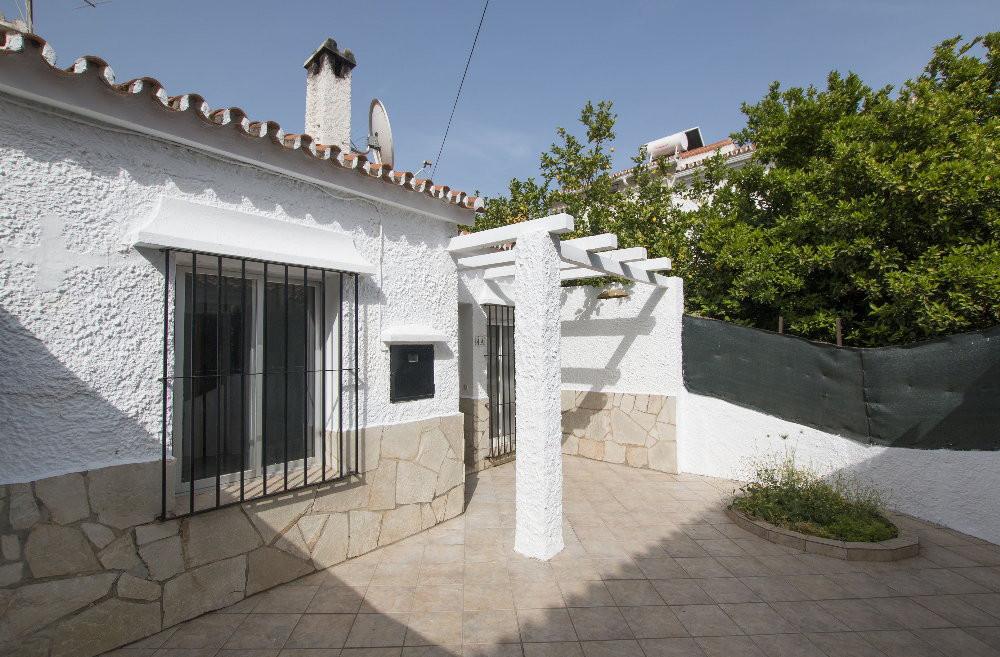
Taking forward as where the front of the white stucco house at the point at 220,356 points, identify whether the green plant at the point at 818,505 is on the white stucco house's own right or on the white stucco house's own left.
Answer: on the white stucco house's own left

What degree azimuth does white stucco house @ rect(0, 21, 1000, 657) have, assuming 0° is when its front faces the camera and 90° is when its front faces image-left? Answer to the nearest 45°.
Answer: approximately 315°

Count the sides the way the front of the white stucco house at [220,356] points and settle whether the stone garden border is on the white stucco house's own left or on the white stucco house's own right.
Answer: on the white stucco house's own left

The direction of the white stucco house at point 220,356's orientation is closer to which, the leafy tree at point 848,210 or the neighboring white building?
the leafy tree

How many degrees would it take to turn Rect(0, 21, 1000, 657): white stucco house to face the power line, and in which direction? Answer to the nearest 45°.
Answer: approximately 135° to its left

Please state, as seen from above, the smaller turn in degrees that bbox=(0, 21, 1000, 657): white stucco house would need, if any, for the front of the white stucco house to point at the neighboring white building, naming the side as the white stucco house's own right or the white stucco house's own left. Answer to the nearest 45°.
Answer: approximately 90° to the white stucco house's own left

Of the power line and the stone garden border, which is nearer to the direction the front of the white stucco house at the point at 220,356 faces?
the stone garden border

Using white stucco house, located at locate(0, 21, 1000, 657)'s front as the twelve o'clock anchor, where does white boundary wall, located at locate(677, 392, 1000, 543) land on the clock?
The white boundary wall is roughly at 10 o'clock from the white stucco house.

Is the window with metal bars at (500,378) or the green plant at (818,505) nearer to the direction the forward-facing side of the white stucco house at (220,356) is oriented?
the green plant
